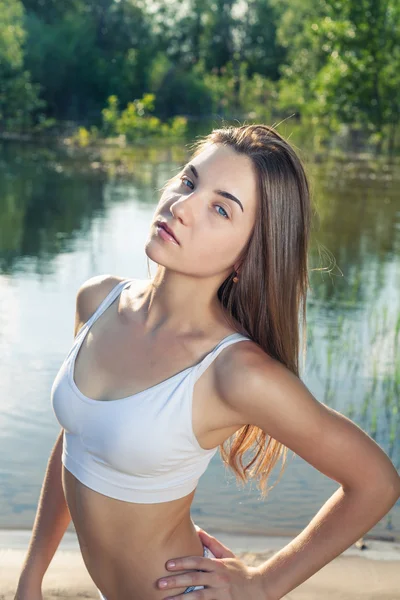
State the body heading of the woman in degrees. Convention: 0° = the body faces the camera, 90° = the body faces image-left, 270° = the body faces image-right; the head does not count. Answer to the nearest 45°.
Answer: approximately 45°

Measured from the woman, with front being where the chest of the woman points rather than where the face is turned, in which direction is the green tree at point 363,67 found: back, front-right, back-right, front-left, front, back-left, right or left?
back-right

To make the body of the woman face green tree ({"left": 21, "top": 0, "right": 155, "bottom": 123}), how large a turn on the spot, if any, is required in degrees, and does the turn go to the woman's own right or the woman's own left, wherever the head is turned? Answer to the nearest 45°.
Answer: approximately 135° to the woman's own right

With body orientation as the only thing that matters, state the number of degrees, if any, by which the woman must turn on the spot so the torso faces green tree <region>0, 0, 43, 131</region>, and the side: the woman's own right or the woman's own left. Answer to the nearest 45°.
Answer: approximately 135° to the woman's own right
